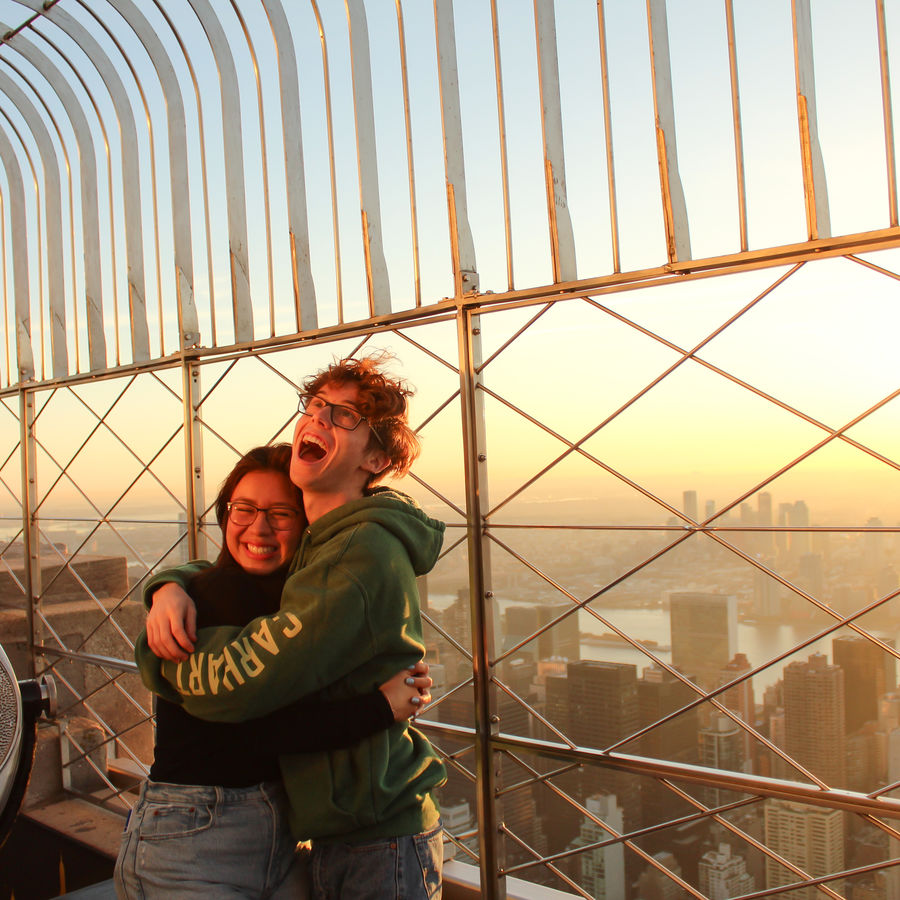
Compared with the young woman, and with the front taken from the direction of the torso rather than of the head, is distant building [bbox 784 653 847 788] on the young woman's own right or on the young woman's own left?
on the young woman's own left

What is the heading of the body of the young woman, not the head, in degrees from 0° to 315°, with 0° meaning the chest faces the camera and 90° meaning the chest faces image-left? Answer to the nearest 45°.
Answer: approximately 315°
